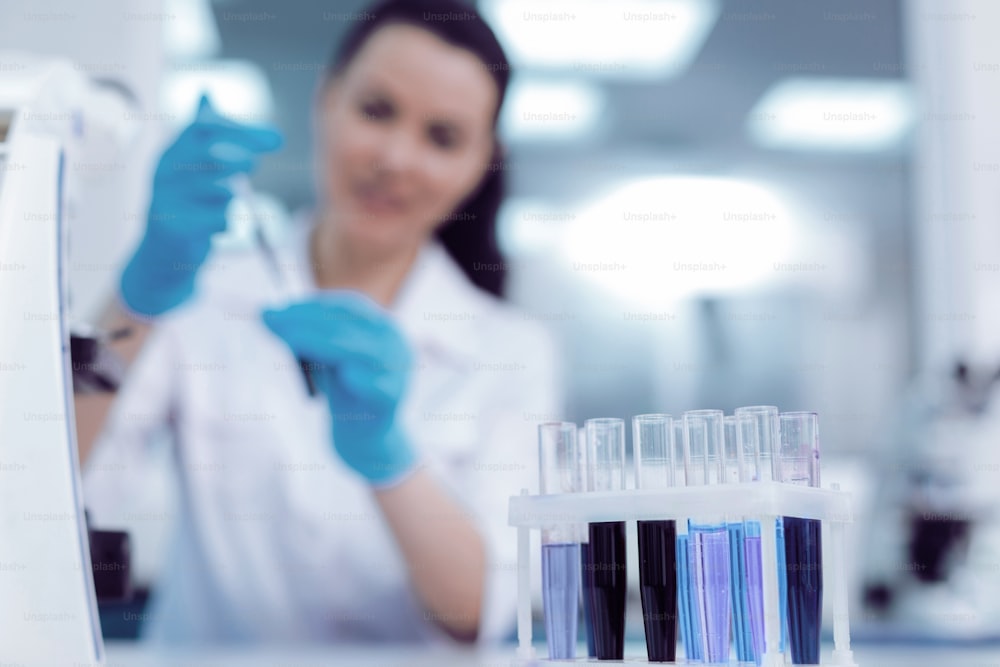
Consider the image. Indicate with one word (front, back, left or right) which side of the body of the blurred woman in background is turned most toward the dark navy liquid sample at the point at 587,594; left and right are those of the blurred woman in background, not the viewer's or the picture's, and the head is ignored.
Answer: front

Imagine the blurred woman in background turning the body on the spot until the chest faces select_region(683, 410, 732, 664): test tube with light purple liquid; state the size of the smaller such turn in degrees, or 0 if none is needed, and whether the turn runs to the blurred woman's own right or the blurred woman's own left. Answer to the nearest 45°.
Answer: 0° — they already face it

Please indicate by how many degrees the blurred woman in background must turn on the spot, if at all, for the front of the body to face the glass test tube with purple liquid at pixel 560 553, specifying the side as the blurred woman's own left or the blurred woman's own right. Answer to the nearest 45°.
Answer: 0° — they already face it

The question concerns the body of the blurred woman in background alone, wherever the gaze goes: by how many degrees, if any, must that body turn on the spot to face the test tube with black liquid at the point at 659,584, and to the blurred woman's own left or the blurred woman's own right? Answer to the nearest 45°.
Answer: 0° — they already face it

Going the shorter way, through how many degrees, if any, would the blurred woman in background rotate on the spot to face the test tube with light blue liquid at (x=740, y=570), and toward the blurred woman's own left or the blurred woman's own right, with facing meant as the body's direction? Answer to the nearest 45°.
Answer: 0° — they already face it

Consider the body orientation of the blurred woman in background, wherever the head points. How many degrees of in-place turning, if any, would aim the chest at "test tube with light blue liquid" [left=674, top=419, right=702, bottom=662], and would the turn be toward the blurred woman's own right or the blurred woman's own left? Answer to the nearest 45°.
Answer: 0° — they already face it

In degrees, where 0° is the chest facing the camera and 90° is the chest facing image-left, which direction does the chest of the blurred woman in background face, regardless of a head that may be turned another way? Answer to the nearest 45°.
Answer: approximately 0°

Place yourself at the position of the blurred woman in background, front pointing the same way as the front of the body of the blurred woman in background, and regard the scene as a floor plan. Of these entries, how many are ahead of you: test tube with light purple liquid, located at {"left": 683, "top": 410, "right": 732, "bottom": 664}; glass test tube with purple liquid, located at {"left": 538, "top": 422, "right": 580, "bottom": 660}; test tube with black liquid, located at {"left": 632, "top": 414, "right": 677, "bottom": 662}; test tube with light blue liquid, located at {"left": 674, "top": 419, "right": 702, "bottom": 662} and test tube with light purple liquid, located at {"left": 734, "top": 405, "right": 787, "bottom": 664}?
5

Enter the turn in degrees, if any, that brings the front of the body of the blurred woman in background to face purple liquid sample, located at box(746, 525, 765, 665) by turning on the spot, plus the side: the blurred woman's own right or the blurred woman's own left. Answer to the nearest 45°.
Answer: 0° — they already face it

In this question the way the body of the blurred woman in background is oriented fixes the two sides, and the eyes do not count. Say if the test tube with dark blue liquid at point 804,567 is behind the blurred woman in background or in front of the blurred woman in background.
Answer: in front
